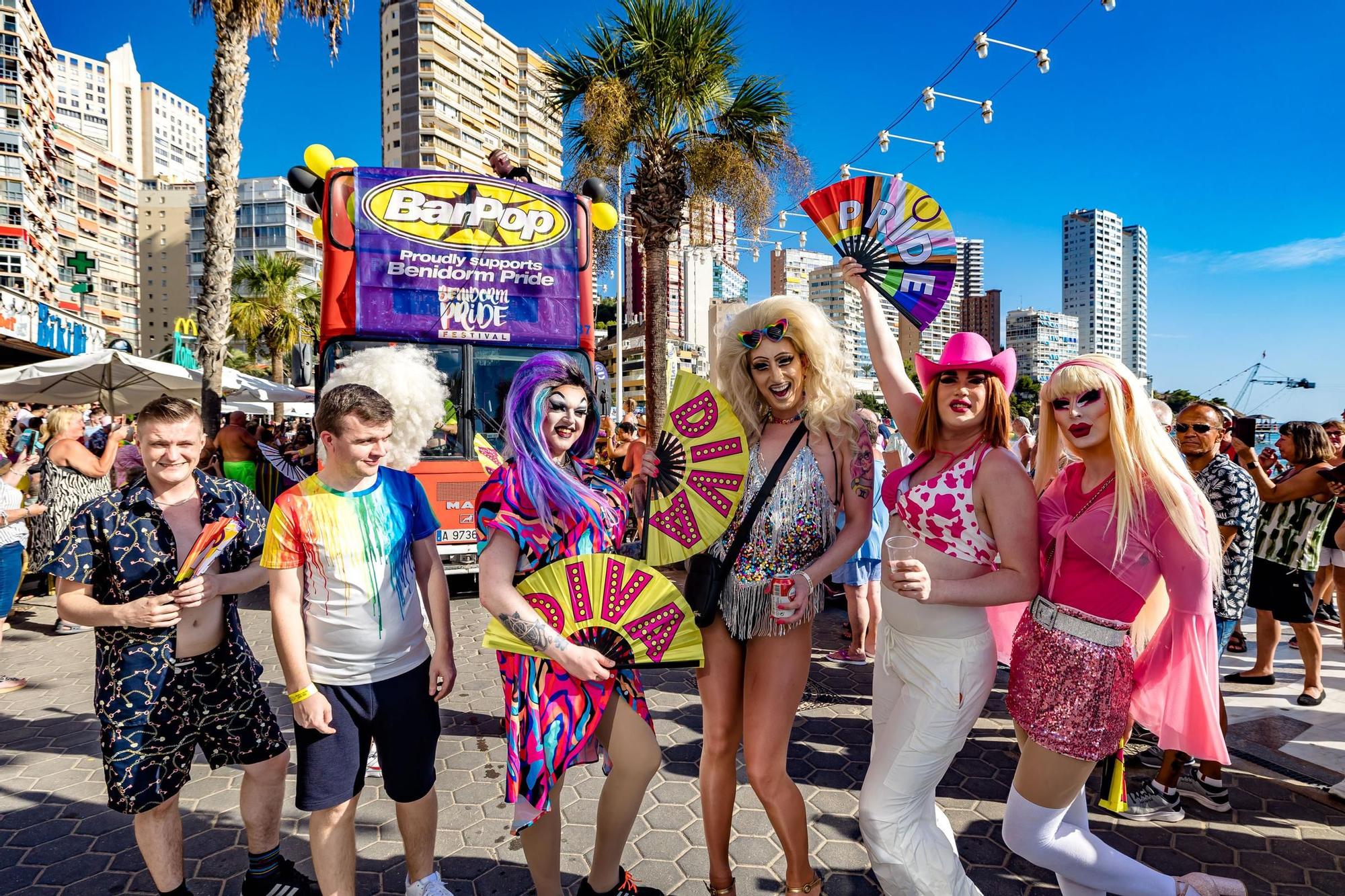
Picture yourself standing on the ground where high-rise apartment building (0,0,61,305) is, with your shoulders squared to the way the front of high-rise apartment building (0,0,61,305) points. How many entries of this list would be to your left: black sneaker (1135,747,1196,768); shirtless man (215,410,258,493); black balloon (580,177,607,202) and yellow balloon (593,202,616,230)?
0

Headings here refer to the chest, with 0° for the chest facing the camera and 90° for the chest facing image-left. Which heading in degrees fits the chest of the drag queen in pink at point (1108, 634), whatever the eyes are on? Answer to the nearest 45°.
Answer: approximately 45°

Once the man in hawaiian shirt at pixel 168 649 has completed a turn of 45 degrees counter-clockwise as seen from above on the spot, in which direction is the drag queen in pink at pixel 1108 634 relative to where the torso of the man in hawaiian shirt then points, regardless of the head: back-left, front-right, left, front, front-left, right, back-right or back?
front

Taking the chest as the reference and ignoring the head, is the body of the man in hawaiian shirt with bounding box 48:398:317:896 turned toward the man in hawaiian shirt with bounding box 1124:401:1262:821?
no

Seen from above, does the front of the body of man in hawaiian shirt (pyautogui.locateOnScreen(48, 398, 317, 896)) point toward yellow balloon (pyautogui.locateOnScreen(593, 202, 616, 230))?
no

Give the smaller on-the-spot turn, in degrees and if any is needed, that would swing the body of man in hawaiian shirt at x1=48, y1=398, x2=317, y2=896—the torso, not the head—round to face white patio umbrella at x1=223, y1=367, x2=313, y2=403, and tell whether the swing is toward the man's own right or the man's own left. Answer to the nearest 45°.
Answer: approximately 180°

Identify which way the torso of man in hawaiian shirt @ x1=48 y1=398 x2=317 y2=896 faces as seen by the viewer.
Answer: toward the camera

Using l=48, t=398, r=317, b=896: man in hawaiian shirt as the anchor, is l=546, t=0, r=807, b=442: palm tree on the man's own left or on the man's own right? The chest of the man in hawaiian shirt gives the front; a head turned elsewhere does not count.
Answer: on the man's own left

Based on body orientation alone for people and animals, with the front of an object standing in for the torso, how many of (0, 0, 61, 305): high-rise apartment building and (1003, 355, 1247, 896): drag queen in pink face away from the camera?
0

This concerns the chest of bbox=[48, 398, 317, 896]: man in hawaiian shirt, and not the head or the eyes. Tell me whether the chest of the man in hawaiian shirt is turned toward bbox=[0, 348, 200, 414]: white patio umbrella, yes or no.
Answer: no

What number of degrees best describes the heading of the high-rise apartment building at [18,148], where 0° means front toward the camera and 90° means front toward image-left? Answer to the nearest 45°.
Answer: approximately 315°

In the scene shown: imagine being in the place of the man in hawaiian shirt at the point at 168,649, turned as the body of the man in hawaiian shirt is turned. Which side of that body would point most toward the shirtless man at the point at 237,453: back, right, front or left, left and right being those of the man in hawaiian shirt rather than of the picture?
back

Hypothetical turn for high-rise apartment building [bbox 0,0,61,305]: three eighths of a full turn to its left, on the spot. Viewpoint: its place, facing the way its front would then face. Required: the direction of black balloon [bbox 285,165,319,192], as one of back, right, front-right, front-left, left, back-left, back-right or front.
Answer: back

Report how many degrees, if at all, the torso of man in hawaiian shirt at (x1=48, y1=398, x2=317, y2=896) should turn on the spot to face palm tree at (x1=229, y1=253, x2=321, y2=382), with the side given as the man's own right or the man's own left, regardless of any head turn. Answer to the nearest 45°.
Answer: approximately 180°

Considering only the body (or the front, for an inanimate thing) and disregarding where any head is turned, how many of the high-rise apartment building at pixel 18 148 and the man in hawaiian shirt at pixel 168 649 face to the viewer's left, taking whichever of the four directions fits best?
0

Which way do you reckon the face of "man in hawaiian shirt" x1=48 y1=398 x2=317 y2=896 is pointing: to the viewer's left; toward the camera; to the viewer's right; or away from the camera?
toward the camera
